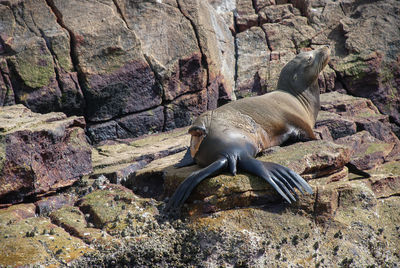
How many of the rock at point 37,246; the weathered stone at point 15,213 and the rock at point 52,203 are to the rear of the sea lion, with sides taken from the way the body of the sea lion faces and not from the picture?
3

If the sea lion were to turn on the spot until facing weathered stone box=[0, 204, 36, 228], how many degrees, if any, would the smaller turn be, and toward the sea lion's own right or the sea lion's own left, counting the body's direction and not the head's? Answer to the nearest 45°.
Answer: approximately 180°

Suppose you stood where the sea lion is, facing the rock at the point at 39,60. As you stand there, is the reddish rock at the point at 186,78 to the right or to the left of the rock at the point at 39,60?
right

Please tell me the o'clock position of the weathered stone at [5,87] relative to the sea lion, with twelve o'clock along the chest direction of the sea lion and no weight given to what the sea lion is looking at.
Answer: The weathered stone is roughly at 8 o'clock from the sea lion.

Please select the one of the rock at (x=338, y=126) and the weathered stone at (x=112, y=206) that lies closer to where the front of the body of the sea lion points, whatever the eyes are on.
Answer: the rock

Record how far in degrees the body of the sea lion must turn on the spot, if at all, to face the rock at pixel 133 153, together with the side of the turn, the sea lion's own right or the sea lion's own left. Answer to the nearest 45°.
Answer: approximately 135° to the sea lion's own left

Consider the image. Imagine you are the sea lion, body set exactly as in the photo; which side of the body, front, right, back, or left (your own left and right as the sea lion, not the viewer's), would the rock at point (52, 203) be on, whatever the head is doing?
back

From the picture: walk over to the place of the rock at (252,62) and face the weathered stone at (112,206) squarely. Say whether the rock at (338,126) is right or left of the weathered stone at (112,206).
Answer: left

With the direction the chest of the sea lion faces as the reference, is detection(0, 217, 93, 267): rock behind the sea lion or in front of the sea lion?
behind

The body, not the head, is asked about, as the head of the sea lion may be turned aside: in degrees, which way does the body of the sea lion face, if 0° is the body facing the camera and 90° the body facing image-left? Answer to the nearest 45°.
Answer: approximately 225°

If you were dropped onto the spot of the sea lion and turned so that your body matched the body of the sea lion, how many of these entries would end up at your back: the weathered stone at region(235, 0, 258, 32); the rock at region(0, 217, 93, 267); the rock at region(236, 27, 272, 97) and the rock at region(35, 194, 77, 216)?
2

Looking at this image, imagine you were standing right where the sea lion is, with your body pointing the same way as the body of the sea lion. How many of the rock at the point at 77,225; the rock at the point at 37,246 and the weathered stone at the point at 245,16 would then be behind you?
2

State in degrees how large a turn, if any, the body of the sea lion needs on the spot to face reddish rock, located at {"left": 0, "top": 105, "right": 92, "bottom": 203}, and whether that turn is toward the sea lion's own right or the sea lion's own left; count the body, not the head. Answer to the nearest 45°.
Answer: approximately 135° to the sea lion's own left

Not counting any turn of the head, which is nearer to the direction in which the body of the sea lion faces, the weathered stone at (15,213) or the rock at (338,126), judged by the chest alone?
the rock
